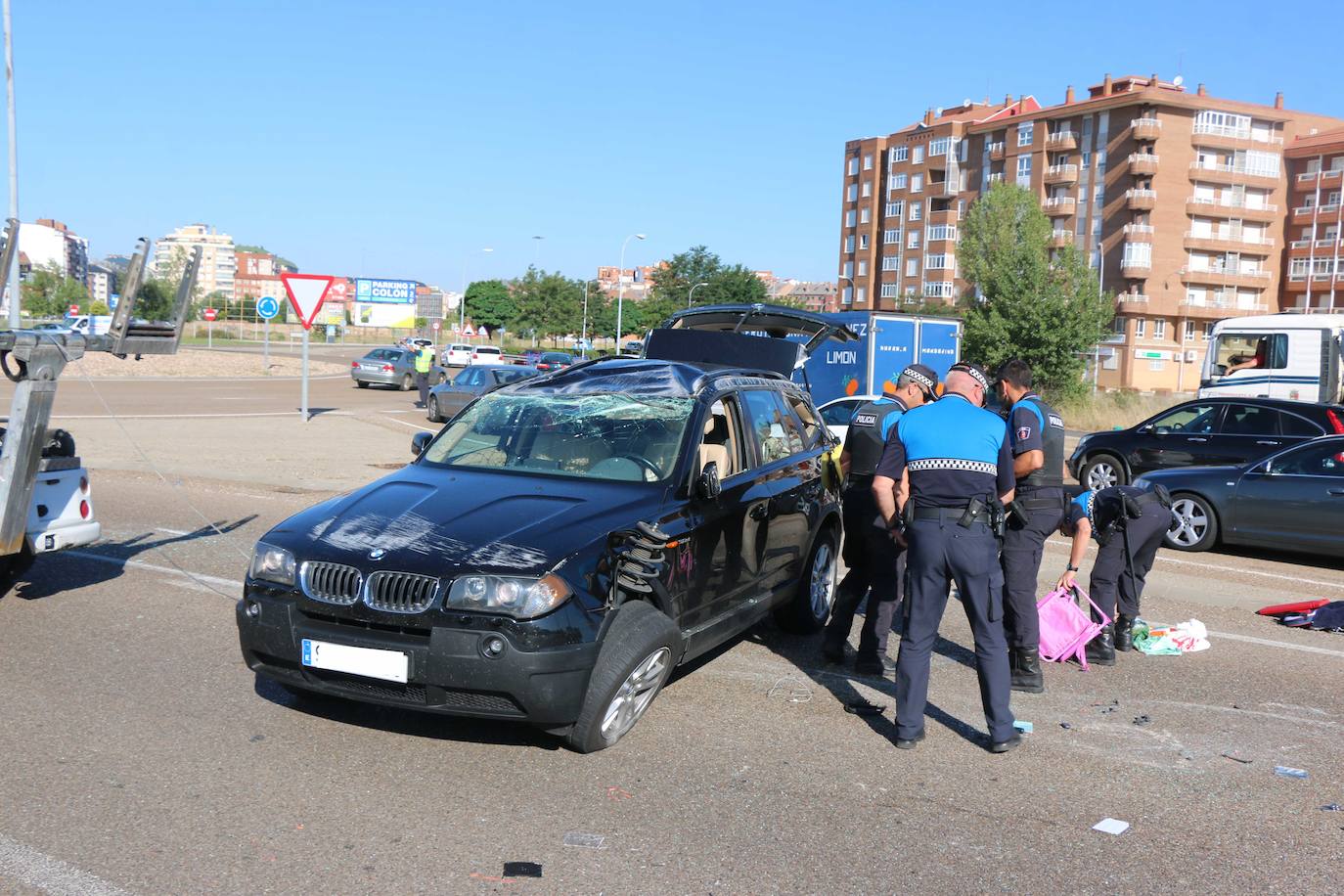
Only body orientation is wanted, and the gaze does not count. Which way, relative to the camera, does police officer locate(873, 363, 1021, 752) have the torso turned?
away from the camera

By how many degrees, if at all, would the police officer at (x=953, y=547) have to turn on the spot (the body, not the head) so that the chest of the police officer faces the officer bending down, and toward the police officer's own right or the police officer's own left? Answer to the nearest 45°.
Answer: approximately 45° to the police officer's own right

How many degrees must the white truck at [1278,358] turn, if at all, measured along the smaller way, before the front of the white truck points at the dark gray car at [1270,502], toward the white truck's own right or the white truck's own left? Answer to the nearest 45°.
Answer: approximately 90° to the white truck's own left

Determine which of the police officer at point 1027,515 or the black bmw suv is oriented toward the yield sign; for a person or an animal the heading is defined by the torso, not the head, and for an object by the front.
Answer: the police officer

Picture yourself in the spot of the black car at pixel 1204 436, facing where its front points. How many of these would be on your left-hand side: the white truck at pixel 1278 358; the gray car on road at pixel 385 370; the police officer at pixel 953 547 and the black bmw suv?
2

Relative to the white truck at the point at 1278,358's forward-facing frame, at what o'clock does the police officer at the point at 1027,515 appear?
The police officer is roughly at 9 o'clock from the white truck.

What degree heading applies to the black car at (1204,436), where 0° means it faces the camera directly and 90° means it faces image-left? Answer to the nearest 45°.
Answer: approximately 90°

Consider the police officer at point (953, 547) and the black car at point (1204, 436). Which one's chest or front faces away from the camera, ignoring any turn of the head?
the police officer

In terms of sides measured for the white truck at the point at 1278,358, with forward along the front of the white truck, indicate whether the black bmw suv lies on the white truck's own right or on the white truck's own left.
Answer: on the white truck's own left

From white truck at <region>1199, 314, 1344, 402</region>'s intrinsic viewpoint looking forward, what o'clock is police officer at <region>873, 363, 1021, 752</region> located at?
The police officer is roughly at 9 o'clock from the white truck.

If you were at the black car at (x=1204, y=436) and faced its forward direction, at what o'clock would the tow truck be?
The tow truck is roughly at 10 o'clock from the black car.
